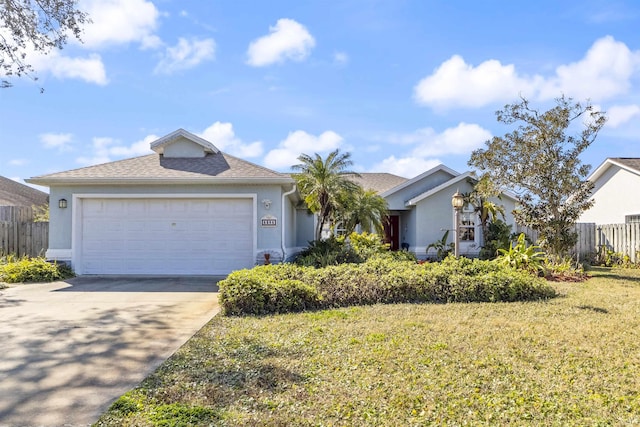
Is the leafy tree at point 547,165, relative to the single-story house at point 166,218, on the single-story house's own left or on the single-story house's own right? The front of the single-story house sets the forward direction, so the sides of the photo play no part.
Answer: on the single-story house's own left

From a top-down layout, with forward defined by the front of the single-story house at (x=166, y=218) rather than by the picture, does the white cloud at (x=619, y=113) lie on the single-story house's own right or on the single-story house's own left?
on the single-story house's own left

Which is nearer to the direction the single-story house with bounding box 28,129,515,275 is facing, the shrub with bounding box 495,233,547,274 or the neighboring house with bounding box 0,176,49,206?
the shrub

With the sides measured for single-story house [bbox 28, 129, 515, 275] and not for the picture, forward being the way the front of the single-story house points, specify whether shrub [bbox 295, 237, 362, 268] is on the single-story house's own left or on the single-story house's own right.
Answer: on the single-story house's own left

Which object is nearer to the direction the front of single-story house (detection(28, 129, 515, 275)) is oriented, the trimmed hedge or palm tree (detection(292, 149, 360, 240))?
the trimmed hedge

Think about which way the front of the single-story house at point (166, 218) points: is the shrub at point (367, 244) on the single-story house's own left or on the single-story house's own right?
on the single-story house's own left

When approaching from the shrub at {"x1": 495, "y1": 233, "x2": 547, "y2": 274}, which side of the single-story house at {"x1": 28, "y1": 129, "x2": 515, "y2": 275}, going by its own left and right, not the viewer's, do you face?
left

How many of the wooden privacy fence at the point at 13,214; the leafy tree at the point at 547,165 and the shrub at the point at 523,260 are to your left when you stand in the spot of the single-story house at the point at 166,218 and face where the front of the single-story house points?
2

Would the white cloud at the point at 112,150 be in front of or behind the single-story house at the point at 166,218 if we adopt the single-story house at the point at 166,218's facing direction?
behind

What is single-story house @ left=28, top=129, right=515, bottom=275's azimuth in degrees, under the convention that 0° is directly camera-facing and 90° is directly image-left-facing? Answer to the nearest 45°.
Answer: approximately 0°

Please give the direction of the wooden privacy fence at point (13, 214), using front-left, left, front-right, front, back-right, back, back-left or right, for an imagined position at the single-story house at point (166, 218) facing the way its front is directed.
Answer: back-right
